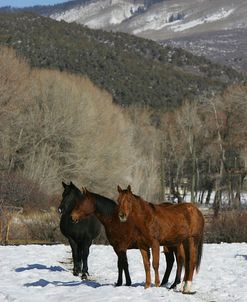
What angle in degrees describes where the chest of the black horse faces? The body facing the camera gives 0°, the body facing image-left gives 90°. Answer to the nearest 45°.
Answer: approximately 45°

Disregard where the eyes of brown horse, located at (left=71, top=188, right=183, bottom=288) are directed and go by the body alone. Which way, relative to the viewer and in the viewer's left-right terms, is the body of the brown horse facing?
facing to the left of the viewer

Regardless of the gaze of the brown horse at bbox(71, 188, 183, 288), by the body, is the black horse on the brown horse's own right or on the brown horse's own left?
on the brown horse's own right

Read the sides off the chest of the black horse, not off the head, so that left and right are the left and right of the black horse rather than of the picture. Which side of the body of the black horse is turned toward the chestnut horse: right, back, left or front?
left

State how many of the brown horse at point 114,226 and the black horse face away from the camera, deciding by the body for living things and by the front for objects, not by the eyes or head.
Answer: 0

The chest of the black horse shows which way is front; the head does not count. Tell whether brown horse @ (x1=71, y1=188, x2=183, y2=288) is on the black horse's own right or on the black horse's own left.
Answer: on the black horse's own left
